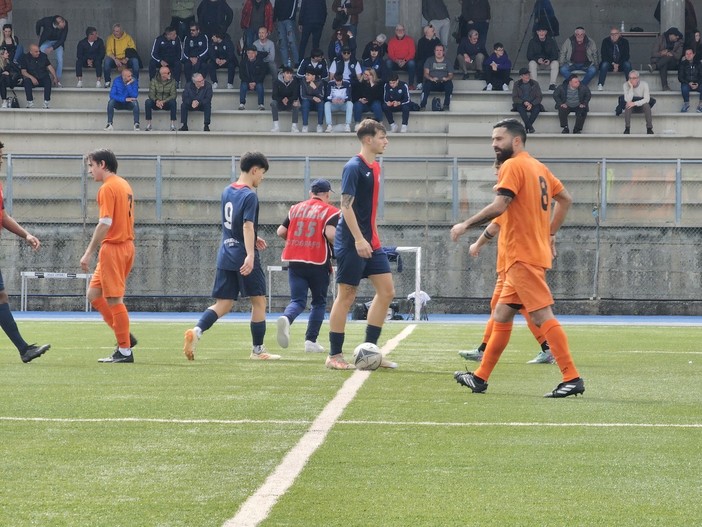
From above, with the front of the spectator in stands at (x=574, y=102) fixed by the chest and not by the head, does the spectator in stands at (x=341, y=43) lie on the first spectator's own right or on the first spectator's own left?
on the first spectator's own right

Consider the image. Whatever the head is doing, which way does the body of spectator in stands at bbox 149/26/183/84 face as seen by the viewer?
toward the camera

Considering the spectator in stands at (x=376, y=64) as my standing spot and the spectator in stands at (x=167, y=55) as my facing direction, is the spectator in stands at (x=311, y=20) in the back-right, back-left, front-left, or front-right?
front-right

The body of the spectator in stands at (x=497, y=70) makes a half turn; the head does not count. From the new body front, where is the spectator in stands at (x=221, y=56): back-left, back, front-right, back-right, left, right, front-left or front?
left

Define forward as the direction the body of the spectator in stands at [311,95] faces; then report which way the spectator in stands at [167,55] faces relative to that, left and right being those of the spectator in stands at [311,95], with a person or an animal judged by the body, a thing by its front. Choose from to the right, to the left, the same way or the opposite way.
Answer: the same way

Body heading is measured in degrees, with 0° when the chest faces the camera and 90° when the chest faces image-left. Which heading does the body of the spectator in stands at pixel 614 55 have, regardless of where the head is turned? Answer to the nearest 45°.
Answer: approximately 0°

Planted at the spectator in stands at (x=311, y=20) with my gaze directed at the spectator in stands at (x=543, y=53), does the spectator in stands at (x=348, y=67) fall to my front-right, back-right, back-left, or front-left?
front-right

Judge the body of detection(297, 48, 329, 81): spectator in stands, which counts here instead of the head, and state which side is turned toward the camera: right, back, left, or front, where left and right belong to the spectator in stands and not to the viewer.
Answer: front

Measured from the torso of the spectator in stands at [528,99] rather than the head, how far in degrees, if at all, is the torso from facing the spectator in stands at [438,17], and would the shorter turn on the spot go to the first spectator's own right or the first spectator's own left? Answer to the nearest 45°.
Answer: approximately 135° to the first spectator's own right

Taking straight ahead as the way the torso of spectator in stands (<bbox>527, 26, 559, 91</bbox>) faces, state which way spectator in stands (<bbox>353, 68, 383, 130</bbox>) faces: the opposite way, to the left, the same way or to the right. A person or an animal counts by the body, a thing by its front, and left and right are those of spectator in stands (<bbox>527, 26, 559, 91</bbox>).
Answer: the same way

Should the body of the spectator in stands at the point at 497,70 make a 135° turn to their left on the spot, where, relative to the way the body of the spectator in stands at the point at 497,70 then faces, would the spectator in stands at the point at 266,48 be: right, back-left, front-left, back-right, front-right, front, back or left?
back-left

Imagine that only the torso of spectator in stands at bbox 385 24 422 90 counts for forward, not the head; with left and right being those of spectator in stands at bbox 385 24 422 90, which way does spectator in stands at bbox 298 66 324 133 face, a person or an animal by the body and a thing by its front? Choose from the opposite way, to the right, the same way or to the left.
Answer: the same way

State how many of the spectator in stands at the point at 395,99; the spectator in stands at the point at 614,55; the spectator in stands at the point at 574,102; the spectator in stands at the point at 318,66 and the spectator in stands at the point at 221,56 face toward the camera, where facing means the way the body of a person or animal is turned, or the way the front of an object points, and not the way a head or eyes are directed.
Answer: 5

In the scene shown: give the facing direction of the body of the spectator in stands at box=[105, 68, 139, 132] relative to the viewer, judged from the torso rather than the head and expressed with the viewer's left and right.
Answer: facing the viewer

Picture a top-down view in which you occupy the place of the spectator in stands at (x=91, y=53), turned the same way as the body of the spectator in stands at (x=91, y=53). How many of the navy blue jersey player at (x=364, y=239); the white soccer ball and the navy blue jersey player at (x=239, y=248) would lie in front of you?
3

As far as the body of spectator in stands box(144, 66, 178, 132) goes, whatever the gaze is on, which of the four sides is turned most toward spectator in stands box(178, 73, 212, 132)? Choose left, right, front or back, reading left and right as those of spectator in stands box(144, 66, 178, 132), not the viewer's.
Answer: left

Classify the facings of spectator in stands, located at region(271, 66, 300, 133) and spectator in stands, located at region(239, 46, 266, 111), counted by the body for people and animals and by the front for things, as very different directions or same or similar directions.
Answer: same or similar directions

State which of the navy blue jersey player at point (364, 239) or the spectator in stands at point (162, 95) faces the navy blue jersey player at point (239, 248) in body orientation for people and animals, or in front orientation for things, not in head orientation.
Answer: the spectator in stands

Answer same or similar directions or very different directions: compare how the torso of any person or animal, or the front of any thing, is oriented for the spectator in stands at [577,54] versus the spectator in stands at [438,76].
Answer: same or similar directions

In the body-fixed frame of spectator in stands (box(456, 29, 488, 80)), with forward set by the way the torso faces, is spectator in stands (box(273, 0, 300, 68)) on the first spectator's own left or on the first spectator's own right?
on the first spectator's own right
